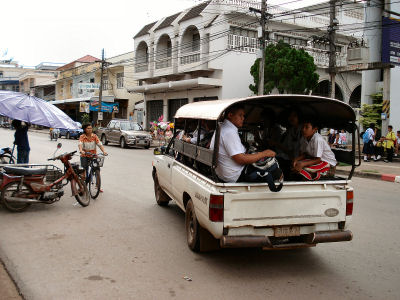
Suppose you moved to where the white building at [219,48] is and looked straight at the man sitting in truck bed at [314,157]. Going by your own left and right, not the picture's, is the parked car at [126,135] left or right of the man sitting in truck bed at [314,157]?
right

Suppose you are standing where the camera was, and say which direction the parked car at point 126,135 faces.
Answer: facing the viewer and to the right of the viewer

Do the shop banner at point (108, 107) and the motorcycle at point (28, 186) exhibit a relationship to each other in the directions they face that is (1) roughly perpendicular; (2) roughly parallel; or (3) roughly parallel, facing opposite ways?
roughly perpendicular

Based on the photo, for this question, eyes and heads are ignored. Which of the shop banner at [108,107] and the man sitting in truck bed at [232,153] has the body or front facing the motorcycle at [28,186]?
the shop banner

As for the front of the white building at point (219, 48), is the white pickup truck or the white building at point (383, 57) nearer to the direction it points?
the white pickup truck

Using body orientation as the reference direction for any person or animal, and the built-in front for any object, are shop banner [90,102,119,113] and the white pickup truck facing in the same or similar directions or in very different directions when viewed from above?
very different directions

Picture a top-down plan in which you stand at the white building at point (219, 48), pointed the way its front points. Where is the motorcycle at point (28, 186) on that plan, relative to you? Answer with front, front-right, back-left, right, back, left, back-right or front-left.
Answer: front-left

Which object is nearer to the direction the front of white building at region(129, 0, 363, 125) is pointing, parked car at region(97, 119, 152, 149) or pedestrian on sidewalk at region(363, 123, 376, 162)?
the parked car

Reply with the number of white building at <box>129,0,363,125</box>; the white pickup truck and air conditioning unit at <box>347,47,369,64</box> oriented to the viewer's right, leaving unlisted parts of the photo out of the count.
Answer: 0

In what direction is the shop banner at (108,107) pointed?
toward the camera

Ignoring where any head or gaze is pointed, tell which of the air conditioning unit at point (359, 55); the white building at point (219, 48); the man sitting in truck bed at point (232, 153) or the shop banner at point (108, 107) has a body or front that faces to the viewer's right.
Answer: the man sitting in truck bed

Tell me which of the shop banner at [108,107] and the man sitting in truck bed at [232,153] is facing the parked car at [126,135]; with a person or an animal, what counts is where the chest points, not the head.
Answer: the shop banner

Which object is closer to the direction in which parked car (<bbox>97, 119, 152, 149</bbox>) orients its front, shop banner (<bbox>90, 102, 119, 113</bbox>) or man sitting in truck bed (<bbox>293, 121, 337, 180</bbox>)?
the man sitting in truck bed
